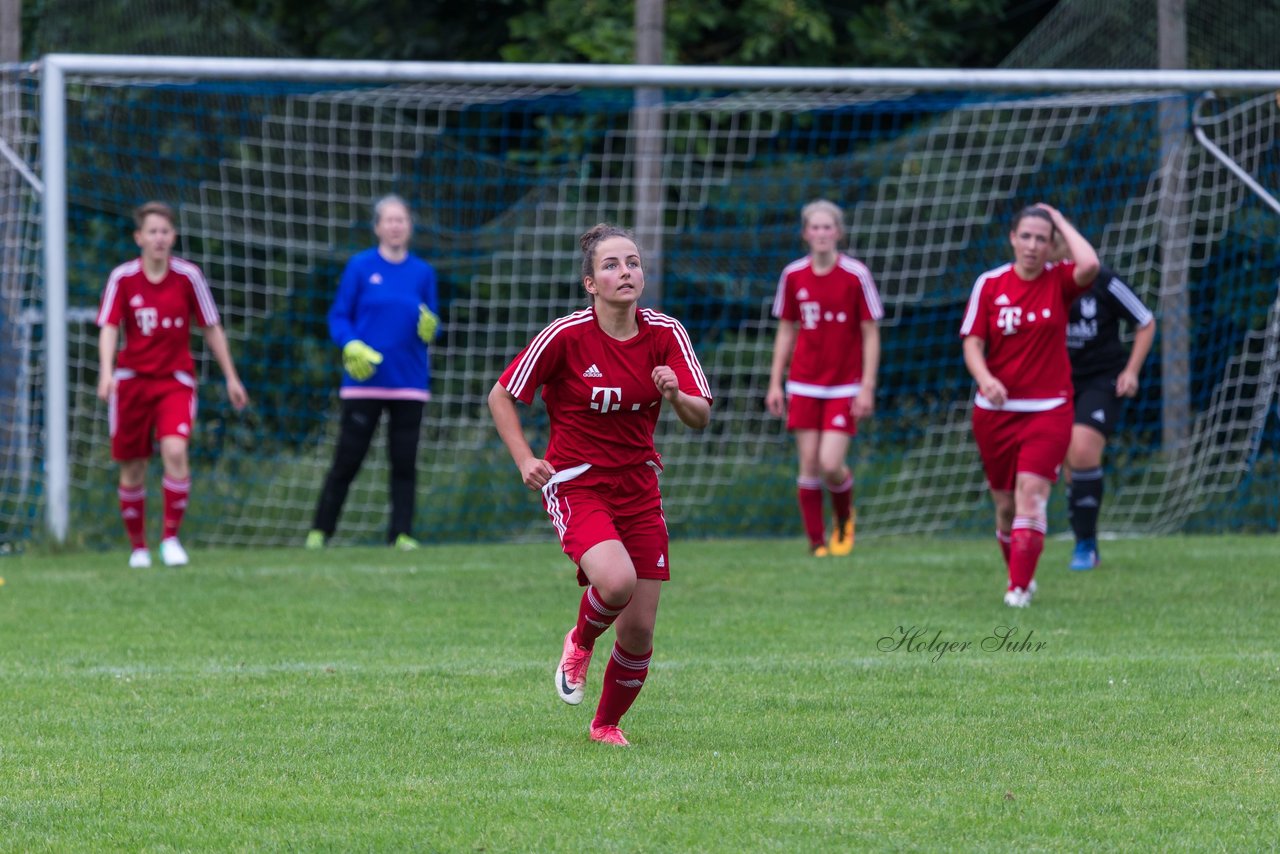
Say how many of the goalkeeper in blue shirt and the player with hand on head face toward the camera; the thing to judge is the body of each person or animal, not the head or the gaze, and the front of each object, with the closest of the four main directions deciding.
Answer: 2

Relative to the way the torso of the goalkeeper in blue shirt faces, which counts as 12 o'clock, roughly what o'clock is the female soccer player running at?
The female soccer player running is roughly at 12 o'clock from the goalkeeper in blue shirt.

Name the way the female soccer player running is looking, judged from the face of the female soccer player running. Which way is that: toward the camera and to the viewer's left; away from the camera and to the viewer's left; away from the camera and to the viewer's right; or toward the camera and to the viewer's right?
toward the camera and to the viewer's right

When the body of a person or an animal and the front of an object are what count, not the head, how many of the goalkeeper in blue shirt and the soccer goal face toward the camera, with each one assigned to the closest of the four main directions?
2

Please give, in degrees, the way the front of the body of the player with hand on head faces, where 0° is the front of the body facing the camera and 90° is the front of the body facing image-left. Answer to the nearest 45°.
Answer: approximately 0°

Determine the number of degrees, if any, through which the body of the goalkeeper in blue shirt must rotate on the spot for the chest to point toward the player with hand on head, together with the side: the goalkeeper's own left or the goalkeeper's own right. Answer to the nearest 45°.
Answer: approximately 45° to the goalkeeper's own left

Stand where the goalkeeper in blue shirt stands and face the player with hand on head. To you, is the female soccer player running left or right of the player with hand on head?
right
